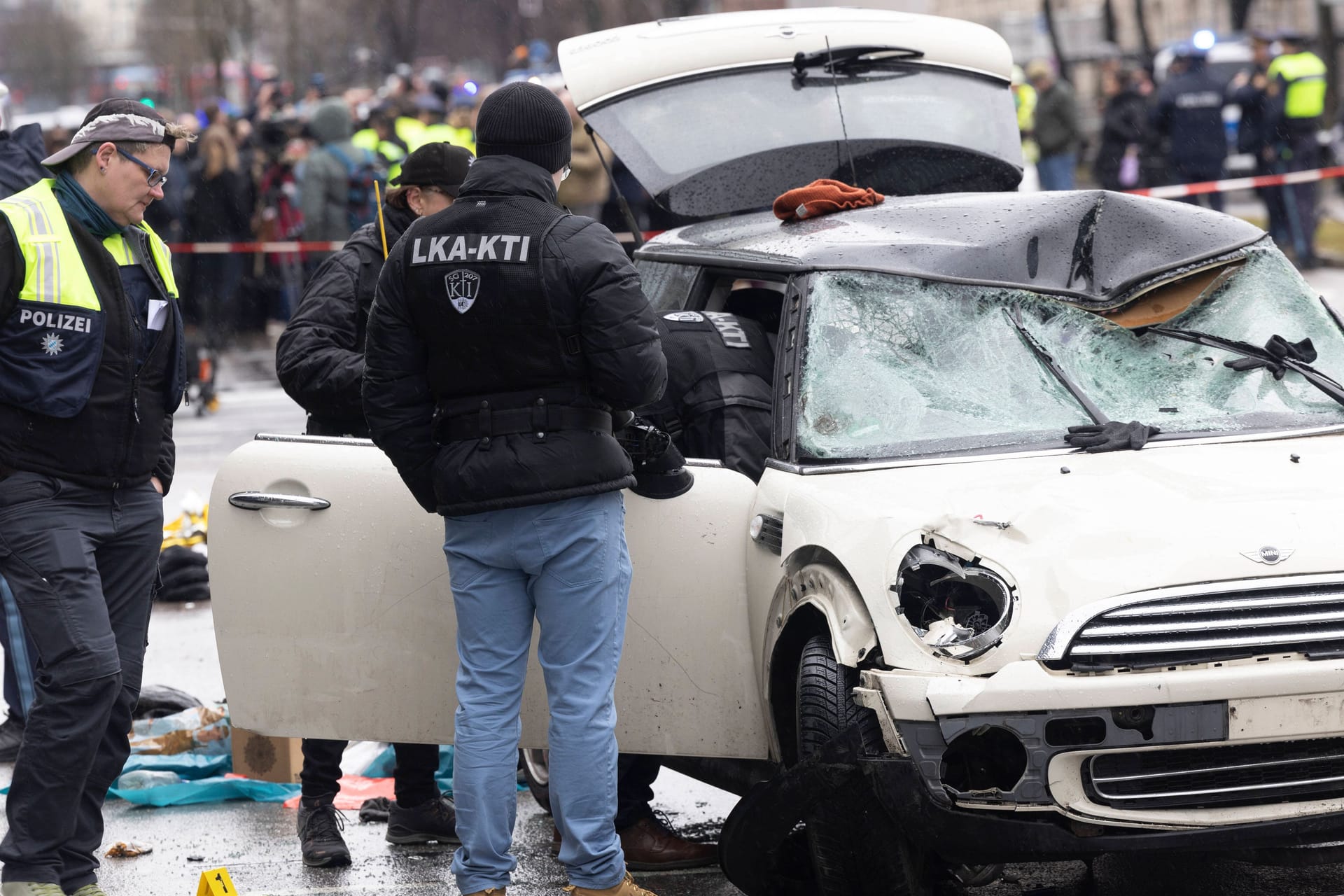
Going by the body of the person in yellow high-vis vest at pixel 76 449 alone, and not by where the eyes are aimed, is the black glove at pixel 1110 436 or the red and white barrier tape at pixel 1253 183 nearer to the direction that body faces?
the black glove

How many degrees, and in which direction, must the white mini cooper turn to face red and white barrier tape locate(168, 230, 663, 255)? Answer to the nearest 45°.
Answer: approximately 180°

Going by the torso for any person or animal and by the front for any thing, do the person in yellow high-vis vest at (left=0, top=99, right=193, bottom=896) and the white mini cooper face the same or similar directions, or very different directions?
same or similar directions

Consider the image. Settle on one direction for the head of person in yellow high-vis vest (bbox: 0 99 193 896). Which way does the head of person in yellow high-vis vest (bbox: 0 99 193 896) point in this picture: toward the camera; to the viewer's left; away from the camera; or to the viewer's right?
to the viewer's right

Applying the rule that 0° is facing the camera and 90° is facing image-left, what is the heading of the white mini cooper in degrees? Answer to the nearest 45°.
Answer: approximately 315°

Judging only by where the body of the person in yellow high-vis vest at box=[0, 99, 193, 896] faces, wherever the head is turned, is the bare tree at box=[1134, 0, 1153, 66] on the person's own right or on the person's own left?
on the person's own left

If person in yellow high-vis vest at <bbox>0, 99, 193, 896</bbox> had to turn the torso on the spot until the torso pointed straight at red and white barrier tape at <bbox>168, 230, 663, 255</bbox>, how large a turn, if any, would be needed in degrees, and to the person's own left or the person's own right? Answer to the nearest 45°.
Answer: approximately 135° to the person's own left

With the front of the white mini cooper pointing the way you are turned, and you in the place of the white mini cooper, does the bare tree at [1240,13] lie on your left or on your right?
on your left

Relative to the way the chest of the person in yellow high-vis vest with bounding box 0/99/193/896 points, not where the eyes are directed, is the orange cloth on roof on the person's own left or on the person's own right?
on the person's own left

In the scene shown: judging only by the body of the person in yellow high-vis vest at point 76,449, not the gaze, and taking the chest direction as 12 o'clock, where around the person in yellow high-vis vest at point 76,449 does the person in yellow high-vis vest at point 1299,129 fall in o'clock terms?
the person in yellow high-vis vest at point 1299,129 is roughly at 9 o'clock from the person in yellow high-vis vest at point 76,449.

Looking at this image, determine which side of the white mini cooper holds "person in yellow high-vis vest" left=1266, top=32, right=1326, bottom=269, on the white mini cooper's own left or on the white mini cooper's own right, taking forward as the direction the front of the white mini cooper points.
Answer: on the white mini cooper's own left

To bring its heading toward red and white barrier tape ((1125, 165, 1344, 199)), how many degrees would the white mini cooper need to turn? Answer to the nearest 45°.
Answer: approximately 135° to its left

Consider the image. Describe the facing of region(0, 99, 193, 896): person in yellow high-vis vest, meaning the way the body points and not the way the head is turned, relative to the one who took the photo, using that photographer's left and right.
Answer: facing the viewer and to the right of the viewer
